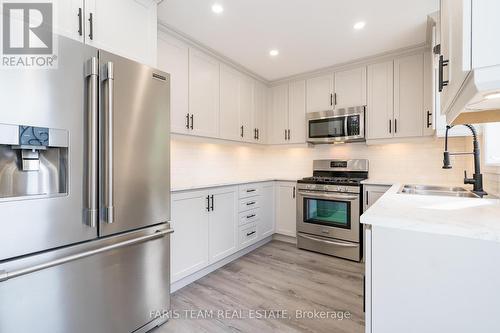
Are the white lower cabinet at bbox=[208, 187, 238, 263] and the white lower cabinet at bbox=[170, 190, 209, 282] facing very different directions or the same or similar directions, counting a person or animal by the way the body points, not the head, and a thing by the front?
same or similar directions

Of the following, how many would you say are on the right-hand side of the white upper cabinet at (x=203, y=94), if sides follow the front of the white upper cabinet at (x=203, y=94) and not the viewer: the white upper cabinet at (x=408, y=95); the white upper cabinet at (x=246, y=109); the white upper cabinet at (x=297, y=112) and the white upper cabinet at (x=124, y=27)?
1

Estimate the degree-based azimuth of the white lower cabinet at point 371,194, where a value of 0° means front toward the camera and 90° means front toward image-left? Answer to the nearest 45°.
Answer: approximately 0°

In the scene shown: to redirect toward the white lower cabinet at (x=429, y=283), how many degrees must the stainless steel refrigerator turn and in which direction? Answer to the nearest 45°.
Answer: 0° — it already faces it

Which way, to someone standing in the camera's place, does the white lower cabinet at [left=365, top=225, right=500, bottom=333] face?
facing to the left of the viewer

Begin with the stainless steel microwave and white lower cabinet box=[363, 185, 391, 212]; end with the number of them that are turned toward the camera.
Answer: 2

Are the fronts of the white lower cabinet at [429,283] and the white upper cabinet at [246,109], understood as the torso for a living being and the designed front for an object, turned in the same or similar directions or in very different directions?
very different directions

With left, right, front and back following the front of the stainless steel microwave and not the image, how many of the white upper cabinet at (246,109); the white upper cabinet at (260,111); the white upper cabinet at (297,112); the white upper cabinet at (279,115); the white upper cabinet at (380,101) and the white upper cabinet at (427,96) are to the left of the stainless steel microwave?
2

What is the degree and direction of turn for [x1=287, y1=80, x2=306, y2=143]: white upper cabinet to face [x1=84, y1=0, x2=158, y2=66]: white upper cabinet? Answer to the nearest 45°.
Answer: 0° — it already faces it

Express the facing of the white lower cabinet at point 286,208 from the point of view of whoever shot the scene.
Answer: facing the viewer and to the left of the viewer

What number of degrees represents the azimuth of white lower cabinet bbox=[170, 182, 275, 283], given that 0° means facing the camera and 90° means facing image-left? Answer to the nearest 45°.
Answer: approximately 315°

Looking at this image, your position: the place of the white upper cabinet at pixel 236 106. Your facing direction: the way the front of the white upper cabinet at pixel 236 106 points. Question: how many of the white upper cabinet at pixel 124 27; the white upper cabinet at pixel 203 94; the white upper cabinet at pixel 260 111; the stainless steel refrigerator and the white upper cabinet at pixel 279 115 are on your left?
2

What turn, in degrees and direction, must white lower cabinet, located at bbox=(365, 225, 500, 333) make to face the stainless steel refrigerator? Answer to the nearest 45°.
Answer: approximately 45° to its left
